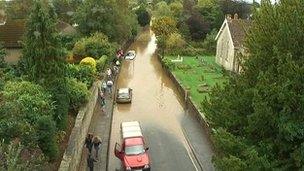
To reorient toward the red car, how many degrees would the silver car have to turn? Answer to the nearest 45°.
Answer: approximately 180°

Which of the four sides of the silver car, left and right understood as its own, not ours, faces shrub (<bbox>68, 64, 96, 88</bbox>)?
left

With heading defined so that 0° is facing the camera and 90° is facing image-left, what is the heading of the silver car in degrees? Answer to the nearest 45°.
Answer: approximately 180°

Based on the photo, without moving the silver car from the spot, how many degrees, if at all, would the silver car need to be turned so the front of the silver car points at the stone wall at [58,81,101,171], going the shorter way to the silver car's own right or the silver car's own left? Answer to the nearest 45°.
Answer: approximately 180°
